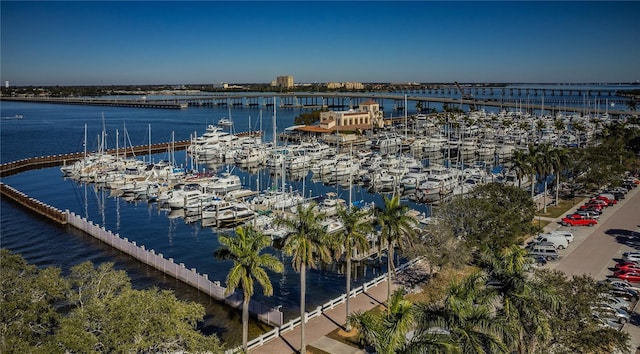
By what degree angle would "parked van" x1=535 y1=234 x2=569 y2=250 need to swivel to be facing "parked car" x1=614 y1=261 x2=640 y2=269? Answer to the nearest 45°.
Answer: approximately 135° to its left

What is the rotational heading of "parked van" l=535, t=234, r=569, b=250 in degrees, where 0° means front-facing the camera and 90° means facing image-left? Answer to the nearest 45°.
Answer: approximately 90°

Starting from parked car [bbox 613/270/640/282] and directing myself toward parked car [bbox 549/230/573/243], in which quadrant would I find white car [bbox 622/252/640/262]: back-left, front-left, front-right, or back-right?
front-right

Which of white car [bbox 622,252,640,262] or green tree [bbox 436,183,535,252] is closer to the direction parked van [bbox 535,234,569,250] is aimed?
the green tree

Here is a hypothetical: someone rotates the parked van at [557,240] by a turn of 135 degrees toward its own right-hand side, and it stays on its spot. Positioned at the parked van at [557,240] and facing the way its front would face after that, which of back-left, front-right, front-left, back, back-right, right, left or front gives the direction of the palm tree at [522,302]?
back-right

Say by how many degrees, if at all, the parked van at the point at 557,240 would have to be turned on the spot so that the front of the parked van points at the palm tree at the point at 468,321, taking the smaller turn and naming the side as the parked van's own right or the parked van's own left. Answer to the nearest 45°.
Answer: approximately 90° to the parked van's own left

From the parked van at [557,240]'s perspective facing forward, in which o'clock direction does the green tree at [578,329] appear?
The green tree is roughly at 9 o'clock from the parked van.

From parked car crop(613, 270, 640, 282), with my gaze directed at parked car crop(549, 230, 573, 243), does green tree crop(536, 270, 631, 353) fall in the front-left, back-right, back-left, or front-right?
back-left

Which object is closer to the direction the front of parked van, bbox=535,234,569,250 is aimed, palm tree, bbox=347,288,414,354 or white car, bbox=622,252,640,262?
the palm tree

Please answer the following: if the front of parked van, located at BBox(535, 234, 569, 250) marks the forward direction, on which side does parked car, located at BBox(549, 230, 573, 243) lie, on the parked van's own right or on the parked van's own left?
on the parked van's own right

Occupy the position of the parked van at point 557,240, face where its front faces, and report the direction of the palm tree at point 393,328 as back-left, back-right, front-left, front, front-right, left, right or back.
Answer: left
